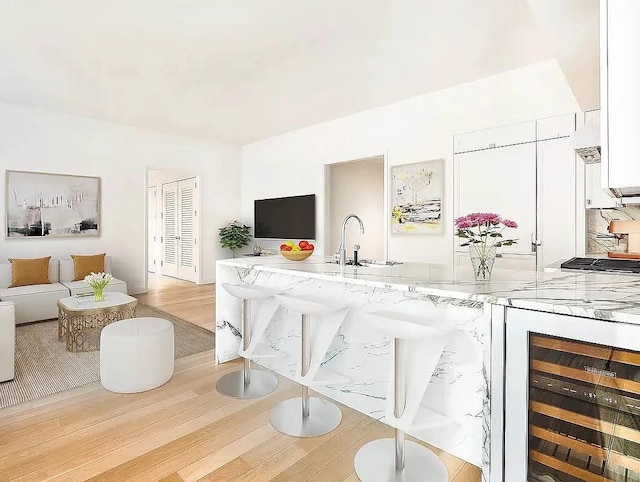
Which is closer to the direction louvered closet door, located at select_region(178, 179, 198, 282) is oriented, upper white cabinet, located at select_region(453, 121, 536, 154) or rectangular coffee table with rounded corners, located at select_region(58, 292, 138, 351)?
the rectangular coffee table with rounded corners

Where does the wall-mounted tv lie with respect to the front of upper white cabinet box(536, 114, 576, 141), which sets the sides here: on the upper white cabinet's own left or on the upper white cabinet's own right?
on the upper white cabinet's own right

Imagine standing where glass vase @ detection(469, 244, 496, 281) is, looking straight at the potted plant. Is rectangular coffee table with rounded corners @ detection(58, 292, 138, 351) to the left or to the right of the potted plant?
left

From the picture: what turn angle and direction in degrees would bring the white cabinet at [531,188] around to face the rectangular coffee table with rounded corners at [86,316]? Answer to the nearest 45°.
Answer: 0° — it already faces it

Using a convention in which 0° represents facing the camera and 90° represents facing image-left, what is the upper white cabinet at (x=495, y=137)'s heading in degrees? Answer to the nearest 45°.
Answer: approximately 45°

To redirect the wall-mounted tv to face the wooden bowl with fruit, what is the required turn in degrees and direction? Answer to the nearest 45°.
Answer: approximately 45° to its left

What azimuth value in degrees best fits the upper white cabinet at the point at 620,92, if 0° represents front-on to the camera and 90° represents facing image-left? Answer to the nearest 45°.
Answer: approximately 90°

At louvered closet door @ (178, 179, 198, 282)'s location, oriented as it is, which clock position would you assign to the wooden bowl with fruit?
The wooden bowl with fruit is roughly at 10 o'clock from the louvered closet door.

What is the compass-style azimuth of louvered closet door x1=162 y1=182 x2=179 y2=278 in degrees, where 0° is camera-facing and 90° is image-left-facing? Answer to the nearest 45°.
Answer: approximately 45°

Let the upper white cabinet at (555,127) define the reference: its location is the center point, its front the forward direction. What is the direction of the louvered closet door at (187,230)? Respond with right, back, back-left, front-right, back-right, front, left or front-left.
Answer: front-right

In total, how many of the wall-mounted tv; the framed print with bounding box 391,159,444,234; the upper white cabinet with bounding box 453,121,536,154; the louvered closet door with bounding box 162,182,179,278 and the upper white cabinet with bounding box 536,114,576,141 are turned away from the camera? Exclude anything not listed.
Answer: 0

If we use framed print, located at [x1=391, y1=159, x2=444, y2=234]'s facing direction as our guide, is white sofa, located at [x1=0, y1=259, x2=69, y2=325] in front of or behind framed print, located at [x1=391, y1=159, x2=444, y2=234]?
in front

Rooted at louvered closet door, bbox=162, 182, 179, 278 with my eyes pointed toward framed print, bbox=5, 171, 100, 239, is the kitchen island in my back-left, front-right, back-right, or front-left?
front-left

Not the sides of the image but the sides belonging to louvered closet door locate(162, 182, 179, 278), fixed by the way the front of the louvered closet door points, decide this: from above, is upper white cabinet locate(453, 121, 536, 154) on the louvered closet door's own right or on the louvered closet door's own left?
on the louvered closet door's own left

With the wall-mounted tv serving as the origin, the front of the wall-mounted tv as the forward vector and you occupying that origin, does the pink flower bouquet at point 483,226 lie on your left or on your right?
on your left

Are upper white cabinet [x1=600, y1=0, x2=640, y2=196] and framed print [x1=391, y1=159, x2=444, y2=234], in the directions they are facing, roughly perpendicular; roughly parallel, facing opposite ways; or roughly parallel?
roughly perpendicular

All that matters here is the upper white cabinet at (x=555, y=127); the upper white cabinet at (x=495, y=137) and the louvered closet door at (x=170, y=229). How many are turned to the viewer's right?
0

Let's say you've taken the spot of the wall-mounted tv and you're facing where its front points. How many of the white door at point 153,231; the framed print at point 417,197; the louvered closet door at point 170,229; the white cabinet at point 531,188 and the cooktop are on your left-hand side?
3

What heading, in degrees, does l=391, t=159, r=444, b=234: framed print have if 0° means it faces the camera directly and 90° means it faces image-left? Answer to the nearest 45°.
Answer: approximately 45°
